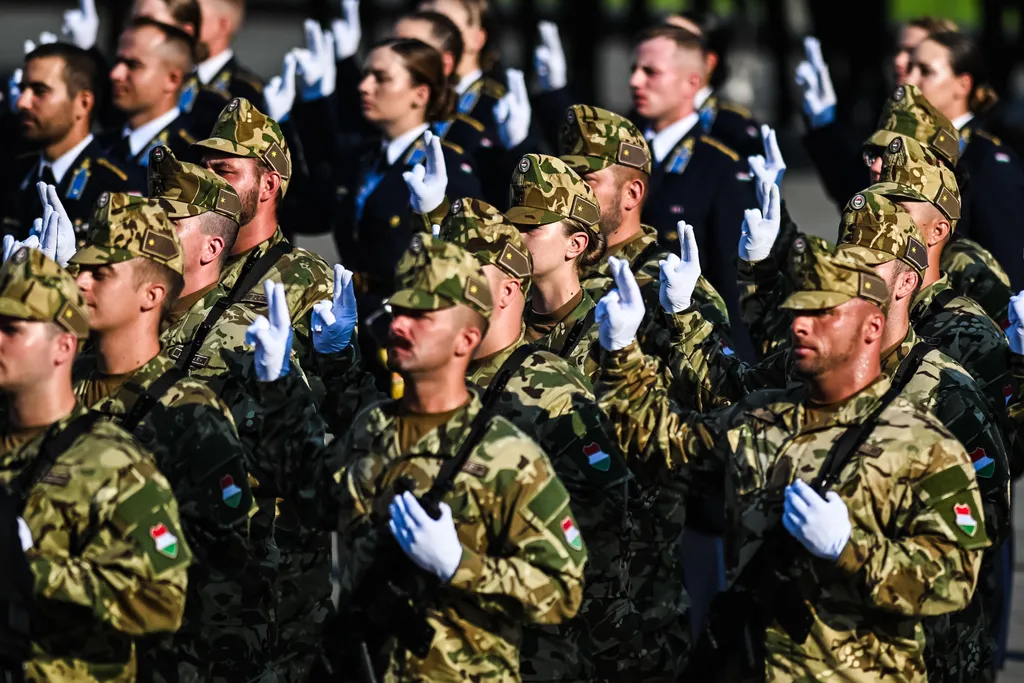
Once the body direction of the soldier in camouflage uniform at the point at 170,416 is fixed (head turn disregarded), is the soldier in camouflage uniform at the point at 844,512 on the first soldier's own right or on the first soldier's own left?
on the first soldier's own left

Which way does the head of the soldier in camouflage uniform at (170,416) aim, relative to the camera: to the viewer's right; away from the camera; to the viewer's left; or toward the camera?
to the viewer's left

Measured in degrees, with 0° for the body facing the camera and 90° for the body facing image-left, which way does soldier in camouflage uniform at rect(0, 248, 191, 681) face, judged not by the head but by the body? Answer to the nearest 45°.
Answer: approximately 45°

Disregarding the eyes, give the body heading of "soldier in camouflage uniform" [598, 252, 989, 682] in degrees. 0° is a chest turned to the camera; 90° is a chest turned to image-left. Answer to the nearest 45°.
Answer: approximately 45°

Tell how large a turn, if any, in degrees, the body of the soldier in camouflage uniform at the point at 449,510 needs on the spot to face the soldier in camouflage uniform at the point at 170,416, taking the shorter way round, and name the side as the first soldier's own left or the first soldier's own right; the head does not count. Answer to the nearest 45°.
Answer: approximately 90° to the first soldier's own right

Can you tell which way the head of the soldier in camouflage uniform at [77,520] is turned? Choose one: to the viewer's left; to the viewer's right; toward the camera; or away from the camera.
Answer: to the viewer's left

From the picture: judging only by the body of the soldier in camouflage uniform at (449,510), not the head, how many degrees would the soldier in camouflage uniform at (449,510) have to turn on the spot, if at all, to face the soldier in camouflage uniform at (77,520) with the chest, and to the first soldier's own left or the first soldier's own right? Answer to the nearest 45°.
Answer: approximately 45° to the first soldier's own right

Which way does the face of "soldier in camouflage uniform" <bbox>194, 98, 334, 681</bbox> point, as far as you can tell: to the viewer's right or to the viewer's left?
to the viewer's left

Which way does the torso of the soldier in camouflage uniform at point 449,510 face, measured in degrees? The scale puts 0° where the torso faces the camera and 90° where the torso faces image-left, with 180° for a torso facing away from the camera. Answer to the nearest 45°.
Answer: approximately 45°
